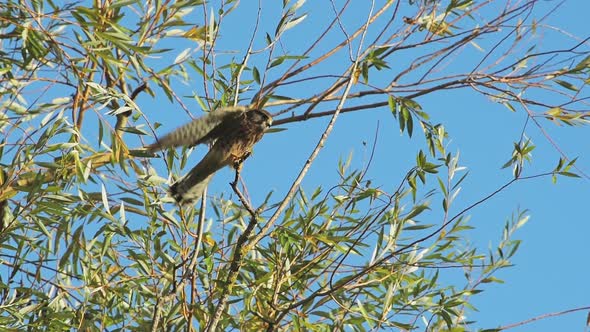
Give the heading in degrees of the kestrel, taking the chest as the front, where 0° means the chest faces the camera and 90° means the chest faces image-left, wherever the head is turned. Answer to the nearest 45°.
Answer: approximately 270°
